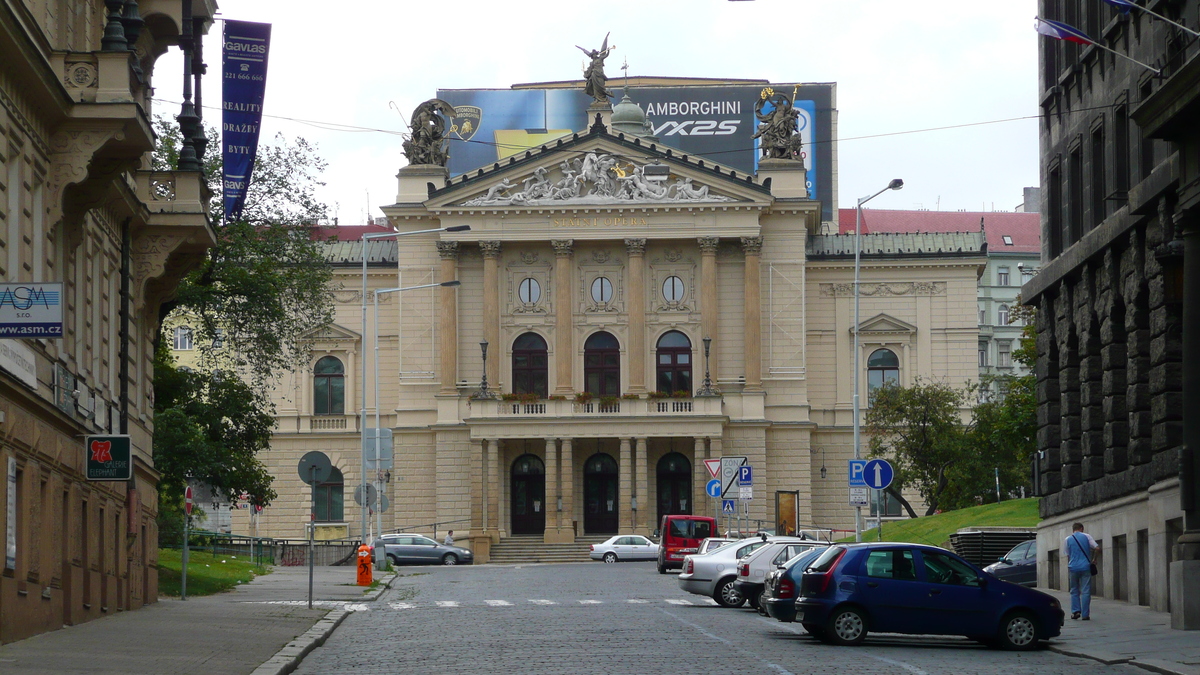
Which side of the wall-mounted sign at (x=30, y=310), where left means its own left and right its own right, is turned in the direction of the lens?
front

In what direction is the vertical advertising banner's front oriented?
toward the camera

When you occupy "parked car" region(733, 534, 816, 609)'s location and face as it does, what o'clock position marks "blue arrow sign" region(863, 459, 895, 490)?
The blue arrow sign is roughly at 10 o'clock from the parked car.

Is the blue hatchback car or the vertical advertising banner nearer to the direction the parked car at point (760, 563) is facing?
the blue hatchback car

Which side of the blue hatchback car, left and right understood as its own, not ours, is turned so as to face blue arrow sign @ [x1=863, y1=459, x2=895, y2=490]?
left

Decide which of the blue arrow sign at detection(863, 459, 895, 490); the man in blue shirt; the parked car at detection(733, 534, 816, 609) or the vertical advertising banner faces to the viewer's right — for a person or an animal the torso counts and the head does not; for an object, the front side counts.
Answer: the parked car

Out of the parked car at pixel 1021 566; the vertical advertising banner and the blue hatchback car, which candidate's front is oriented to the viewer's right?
the blue hatchback car

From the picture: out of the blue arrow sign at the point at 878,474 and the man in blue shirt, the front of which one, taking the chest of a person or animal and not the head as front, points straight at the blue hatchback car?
the blue arrow sign
